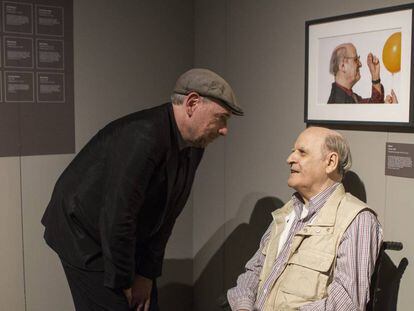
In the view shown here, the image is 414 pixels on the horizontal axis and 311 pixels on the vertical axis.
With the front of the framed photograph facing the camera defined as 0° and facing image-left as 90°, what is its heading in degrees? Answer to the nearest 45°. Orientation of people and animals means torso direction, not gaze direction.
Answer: approximately 45°

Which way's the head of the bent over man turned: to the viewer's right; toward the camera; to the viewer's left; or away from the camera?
to the viewer's right

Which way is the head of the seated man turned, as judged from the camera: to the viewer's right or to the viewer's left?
to the viewer's left

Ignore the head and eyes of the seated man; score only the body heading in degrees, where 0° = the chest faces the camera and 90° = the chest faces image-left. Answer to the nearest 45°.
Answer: approximately 45°
